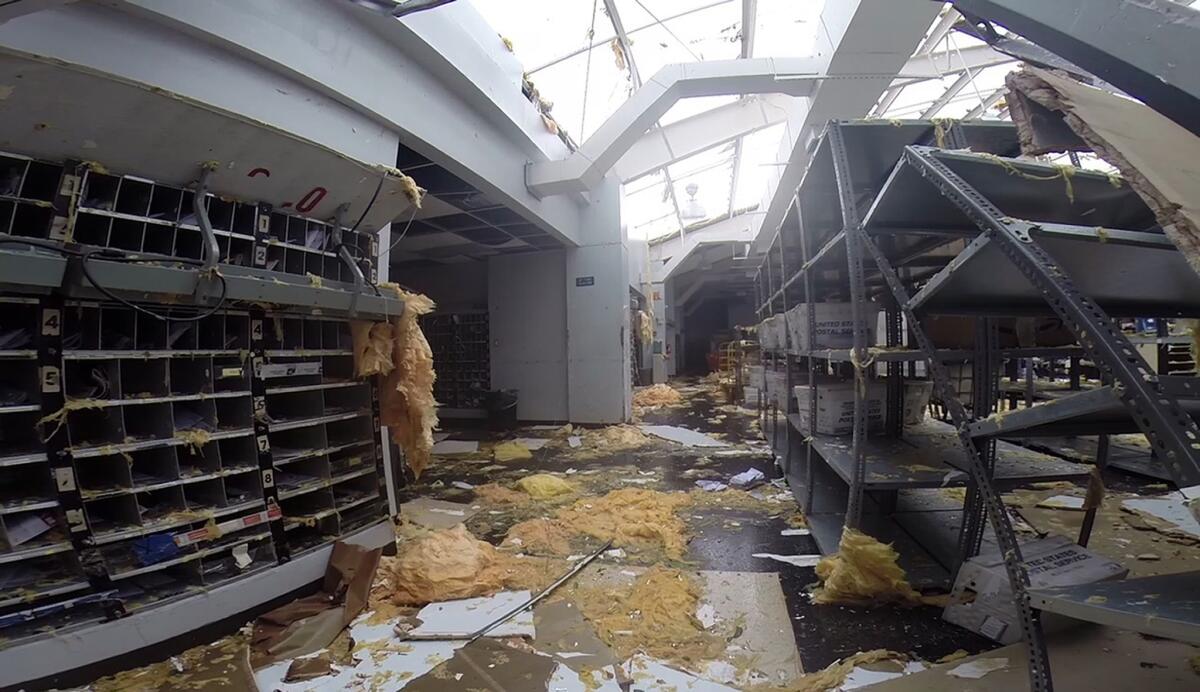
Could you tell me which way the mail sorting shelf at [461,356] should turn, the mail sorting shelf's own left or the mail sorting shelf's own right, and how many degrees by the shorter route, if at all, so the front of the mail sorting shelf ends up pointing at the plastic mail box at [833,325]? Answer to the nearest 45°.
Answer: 0° — it already faces it

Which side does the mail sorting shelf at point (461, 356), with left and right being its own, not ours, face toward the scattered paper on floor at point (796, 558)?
front

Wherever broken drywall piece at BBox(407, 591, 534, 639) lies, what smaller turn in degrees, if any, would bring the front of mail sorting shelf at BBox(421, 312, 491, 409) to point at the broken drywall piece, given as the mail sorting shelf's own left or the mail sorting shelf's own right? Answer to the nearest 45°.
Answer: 0° — it already faces it

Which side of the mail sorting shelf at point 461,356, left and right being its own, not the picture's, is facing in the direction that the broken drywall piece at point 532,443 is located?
front

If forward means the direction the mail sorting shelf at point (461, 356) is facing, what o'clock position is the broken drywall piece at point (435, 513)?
The broken drywall piece is roughly at 12 o'clock from the mail sorting shelf.

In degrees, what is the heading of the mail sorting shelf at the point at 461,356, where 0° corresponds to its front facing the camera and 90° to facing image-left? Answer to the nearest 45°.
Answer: approximately 0°

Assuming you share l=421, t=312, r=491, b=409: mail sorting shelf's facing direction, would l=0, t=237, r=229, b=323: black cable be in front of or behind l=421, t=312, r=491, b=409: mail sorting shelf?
in front

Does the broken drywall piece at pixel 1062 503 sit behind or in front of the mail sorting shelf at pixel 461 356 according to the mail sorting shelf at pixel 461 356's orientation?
in front

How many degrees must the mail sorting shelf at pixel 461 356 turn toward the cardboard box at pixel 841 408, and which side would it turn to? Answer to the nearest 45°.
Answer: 0° — it already faces it
